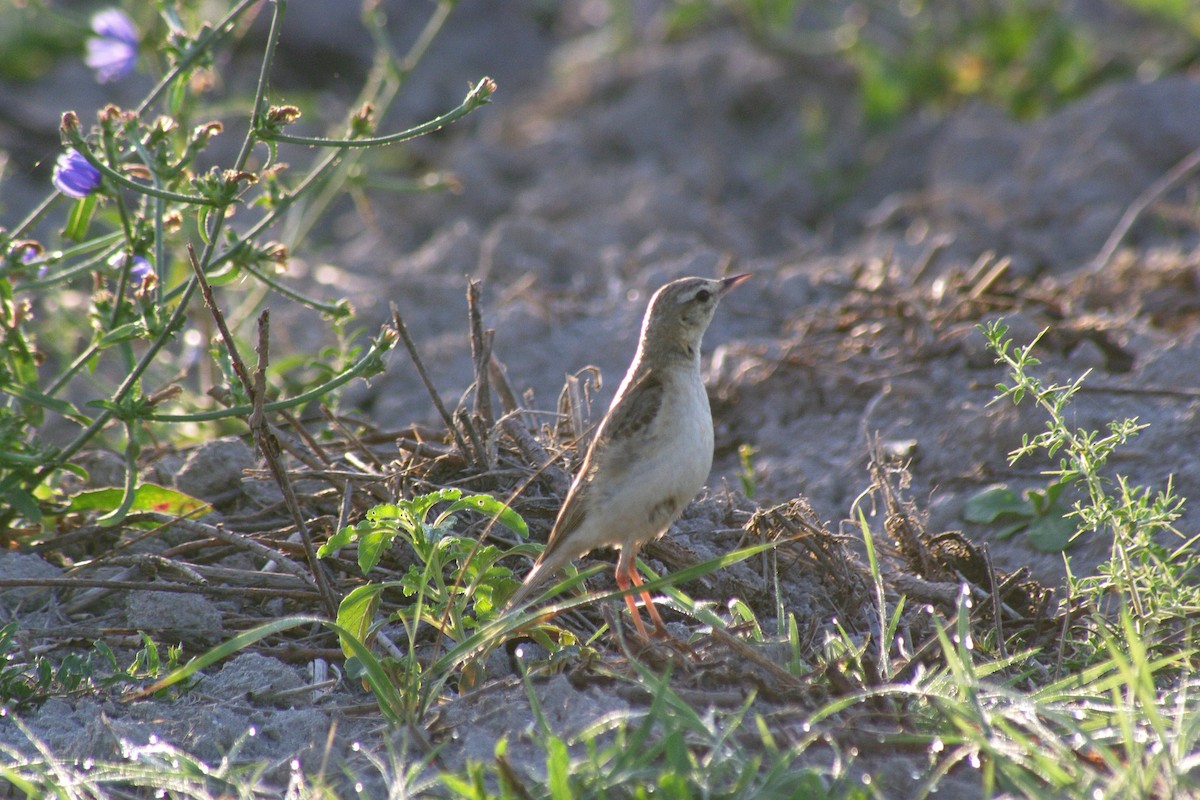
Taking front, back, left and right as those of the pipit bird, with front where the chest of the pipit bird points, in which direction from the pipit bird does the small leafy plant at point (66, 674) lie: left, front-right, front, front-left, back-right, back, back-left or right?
back

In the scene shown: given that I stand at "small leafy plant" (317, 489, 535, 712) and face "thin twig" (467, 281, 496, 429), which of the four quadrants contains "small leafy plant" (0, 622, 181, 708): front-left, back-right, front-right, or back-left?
back-left

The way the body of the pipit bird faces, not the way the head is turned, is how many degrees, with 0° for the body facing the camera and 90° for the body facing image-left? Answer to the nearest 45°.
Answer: approximately 270°

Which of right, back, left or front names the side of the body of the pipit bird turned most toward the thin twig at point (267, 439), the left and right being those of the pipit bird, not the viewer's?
back

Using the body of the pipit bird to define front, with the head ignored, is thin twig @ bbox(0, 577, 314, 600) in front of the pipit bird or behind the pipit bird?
behind

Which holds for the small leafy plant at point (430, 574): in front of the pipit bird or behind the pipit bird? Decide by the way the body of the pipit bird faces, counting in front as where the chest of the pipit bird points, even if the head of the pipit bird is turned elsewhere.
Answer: behind
